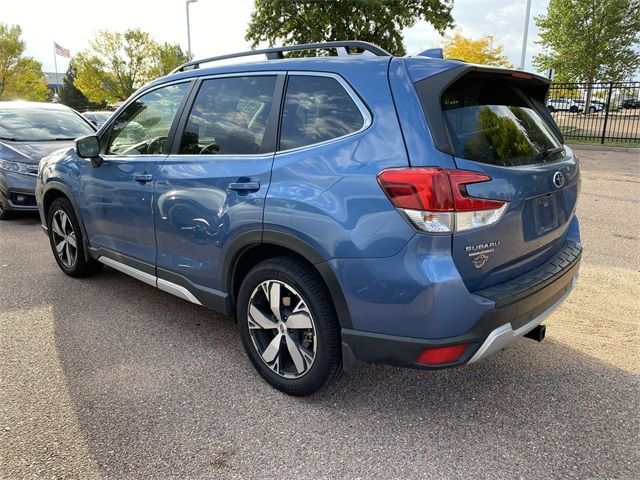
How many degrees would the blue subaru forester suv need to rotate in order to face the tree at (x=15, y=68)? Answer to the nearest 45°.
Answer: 0° — it already faces it

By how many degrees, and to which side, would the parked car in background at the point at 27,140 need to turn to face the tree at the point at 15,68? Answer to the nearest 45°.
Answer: approximately 135° to its left

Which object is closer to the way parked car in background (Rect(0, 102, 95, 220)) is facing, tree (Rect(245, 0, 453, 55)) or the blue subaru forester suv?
the blue subaru forester suv

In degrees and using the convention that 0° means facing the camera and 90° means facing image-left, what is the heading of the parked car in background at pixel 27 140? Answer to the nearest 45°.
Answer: approximately 315°

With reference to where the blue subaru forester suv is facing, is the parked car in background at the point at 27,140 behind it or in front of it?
in front

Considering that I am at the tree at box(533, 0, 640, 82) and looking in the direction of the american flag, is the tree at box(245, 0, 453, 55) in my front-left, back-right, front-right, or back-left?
front-left

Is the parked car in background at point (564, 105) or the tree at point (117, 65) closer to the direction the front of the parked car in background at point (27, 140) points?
the parked car in background

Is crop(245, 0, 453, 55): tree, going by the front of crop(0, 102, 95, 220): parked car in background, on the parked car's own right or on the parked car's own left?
on the parked car's own left

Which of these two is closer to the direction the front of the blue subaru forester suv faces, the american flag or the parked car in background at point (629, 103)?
the american flag

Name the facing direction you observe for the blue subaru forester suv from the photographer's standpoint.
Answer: facing away from the viewer and to the left of the viewer

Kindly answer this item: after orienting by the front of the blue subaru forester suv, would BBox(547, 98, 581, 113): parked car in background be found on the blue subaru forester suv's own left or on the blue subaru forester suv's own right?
on the blue subaru forester suv's own right

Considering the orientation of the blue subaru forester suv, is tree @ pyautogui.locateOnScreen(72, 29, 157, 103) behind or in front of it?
in front
